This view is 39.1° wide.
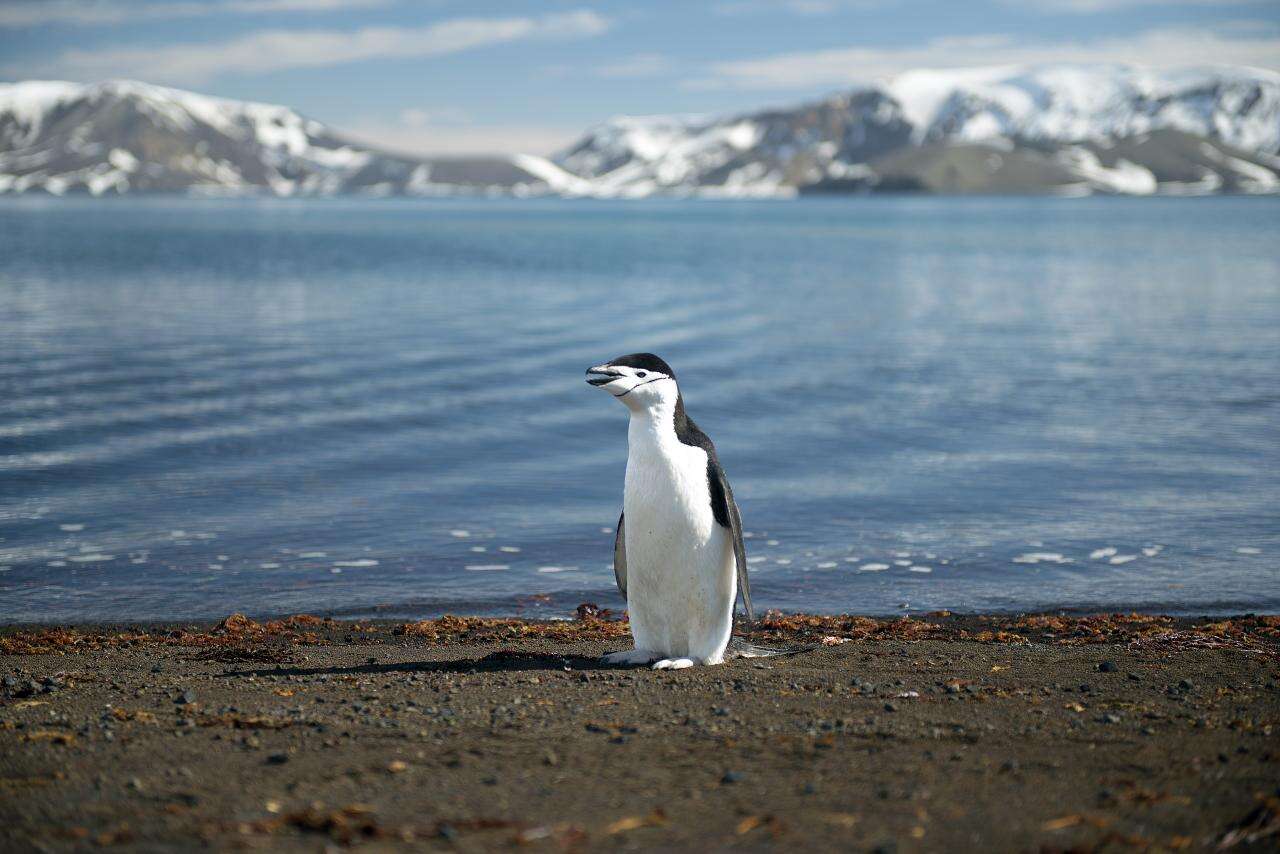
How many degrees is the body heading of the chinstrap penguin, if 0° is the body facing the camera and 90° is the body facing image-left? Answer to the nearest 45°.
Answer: approximately 45°
